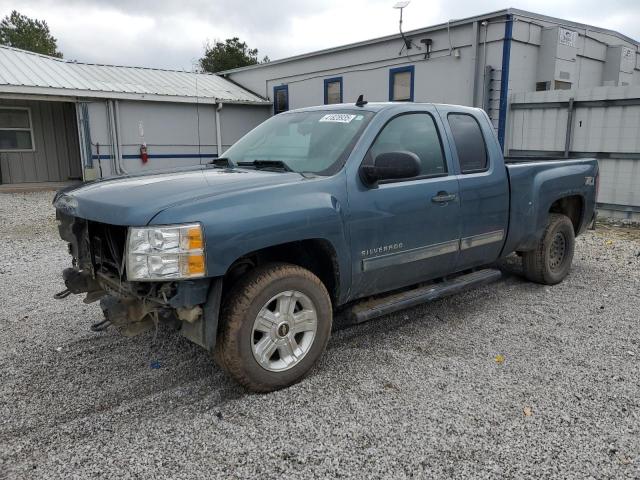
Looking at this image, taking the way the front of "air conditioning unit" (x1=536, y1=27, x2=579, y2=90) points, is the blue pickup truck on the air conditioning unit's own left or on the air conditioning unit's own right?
on the air conditioning unit's own right

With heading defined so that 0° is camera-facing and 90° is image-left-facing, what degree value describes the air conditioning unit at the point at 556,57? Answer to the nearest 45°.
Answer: approximately 315°

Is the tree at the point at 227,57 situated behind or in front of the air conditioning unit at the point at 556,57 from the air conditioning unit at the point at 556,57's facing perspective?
behind

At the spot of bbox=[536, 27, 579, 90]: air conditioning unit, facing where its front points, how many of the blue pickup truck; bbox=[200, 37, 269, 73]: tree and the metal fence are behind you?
1

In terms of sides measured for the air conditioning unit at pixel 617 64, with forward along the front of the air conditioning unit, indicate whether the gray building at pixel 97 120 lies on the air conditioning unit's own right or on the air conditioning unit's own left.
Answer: on the air conditioning unit's own right

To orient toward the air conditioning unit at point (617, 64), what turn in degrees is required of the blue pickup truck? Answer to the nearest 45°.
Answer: approximately 180°

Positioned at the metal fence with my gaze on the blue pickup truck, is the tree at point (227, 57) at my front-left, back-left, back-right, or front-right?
back-right

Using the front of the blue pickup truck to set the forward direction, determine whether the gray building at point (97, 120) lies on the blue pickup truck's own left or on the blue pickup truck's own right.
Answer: on the blue pickup truck's own right

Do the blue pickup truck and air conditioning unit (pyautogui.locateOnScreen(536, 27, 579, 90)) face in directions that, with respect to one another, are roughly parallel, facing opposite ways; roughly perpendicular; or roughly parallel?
roughly perpendicular

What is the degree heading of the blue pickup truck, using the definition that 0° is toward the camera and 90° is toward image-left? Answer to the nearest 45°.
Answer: approximately 45°

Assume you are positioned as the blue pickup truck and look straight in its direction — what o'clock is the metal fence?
The metal fence is roughly at 6 o'clock from the blue pickup truck.

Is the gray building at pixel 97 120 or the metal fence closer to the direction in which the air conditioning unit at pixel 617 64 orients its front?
the metal fence
